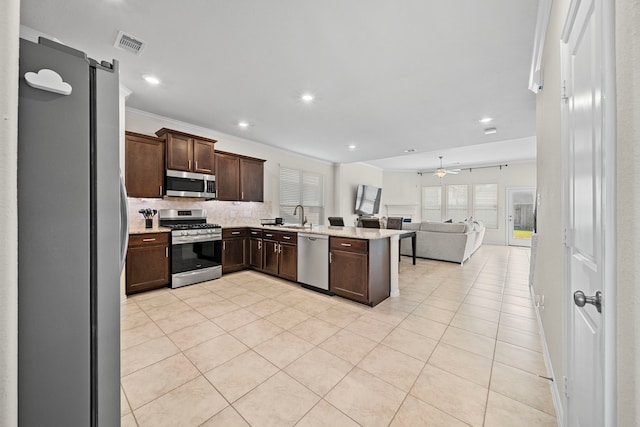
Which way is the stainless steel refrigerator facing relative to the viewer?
to the viewer's right

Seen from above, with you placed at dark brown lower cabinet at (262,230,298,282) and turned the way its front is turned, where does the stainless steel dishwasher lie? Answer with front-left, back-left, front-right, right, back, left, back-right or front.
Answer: left

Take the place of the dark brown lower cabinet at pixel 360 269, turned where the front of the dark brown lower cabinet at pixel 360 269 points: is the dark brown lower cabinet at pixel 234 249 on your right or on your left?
on your right

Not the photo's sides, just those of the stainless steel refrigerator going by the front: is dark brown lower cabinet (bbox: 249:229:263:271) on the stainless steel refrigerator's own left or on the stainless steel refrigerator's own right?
on the stainless steel refrigerator's own left

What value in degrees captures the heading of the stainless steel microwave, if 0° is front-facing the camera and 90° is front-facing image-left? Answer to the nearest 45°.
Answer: approximately 315°

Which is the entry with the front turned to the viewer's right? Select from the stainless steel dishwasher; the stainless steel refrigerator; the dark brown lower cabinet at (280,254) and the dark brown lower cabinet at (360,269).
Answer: the stainless steel refrigerator

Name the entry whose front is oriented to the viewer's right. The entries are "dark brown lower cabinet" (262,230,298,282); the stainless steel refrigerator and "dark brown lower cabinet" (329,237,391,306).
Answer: the stainless steel refrigerator

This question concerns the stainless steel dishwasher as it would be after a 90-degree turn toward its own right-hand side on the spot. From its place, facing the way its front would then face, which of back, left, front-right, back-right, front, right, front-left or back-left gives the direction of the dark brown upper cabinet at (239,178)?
front

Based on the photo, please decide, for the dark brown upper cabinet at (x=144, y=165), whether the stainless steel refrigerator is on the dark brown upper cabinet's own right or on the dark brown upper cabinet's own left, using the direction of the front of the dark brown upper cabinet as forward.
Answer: on the dark brown upper cabinet's own right

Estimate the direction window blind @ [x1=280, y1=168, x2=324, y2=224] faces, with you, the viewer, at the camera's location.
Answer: facing the viewer and to the right of the viewer

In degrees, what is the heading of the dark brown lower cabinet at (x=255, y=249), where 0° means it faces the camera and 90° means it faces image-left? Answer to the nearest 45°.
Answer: approximately 45°

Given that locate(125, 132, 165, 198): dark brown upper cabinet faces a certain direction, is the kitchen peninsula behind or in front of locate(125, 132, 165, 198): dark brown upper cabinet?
in front

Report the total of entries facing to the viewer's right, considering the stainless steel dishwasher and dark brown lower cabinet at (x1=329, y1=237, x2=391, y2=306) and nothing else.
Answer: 0

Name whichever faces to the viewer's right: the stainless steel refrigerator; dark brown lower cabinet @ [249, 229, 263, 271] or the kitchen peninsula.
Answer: the stainless steel refrigerator
